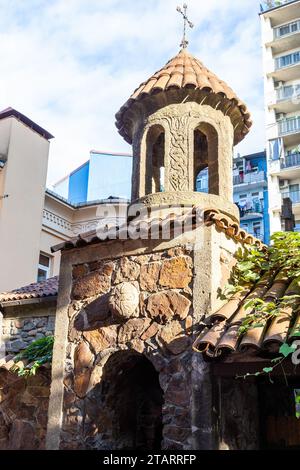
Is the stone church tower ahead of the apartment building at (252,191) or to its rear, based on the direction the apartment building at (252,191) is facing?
ahead

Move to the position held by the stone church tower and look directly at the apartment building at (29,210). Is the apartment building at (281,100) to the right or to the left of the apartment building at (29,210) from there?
right

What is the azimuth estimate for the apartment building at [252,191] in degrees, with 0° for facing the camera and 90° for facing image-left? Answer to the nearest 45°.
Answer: approximately 45°

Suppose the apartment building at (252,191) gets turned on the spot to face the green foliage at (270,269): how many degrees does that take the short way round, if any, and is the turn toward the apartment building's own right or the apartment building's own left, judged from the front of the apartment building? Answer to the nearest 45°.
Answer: approximately 45° to the apartment building's own left

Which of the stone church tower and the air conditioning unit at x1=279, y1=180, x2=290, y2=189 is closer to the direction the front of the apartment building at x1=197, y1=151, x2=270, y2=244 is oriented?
the stone church tower
